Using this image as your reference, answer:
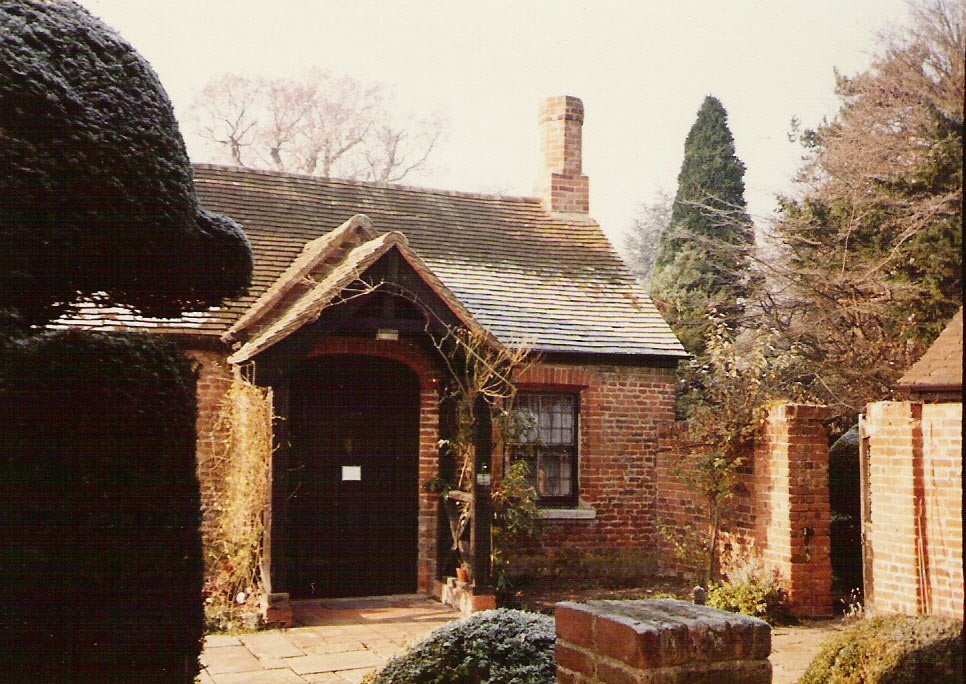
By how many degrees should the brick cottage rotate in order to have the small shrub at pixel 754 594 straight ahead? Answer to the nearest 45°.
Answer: approximately 45° to its left

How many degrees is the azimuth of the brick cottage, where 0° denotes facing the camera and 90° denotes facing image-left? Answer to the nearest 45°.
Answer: approximately 0°

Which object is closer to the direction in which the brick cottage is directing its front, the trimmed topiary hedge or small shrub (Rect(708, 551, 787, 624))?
the trimmed topiary hedge

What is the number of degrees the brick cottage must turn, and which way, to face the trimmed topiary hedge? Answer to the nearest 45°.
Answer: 0° — it already faces it

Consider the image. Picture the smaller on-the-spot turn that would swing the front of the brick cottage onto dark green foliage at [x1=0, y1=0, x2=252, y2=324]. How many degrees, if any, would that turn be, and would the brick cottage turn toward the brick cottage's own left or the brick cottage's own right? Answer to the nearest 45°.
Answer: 0° — it already faces it

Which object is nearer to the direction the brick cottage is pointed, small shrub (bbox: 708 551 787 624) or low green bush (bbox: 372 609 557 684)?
the low green bush

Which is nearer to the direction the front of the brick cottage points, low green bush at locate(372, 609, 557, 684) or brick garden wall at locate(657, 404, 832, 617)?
the low green bush

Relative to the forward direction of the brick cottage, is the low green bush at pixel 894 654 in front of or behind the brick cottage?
in front

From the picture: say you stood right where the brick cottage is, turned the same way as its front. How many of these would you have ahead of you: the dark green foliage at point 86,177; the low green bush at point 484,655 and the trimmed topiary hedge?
3

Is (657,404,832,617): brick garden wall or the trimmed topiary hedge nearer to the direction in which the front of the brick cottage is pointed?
the trimmed topiary hedge

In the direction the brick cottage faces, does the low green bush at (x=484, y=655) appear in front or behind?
in front

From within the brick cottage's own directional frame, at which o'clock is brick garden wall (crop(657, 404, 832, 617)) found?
The brick garden wall is roughly at 10 o'clock from the brick cottage.

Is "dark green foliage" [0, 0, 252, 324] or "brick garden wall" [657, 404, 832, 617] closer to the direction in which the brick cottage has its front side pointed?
the dark green foliage
